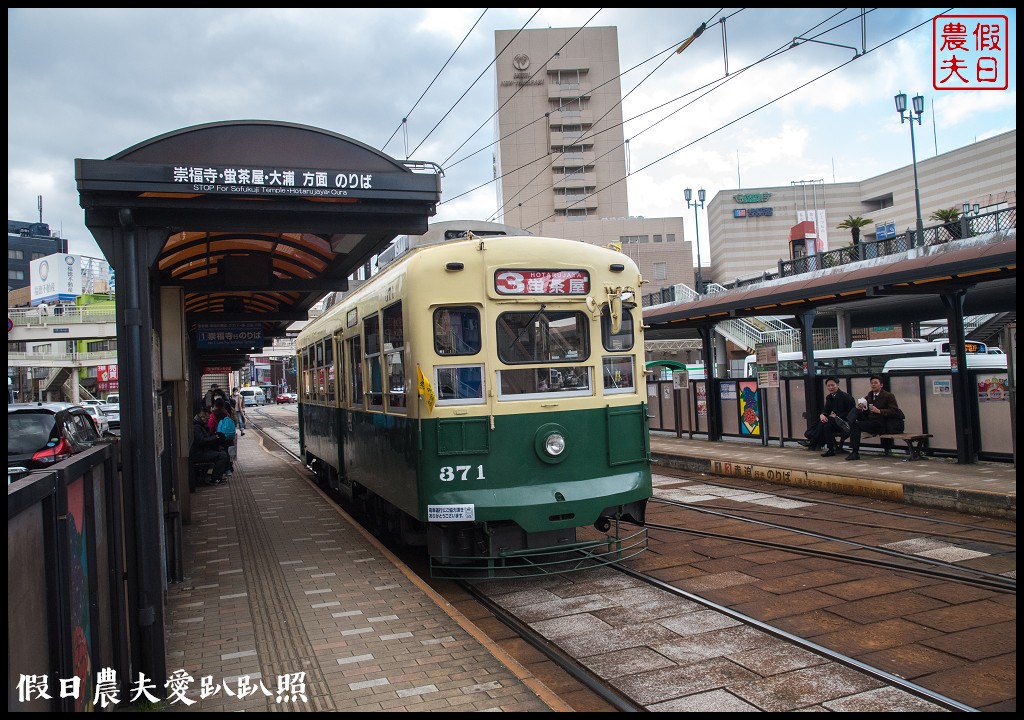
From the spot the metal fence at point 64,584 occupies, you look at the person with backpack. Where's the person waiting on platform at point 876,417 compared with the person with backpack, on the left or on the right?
right

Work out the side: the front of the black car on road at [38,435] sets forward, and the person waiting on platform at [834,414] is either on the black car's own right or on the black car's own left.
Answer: on the black car's own right

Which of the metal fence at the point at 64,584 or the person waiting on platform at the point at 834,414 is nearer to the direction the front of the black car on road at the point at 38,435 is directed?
the person waiting on platform

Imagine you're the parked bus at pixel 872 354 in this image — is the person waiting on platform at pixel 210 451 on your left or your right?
on your right

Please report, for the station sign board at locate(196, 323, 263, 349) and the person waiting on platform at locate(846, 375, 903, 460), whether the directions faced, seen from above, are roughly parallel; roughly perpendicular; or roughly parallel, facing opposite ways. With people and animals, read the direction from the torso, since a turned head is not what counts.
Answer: roughly perpendicular

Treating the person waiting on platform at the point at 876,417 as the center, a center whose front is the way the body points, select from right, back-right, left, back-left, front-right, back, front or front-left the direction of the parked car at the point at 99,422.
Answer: front-right

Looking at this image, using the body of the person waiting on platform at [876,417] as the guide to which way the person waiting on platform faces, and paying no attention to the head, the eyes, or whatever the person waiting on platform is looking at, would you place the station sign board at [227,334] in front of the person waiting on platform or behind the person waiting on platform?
in front

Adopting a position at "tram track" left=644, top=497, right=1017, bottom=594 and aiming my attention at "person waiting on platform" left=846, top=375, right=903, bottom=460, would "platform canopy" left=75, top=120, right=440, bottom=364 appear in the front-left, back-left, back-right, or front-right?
back-left

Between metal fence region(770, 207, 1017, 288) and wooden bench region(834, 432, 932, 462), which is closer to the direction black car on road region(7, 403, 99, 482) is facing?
the metal fence
